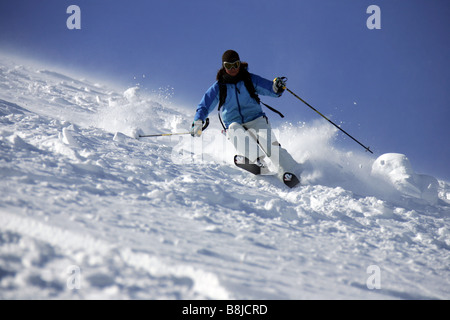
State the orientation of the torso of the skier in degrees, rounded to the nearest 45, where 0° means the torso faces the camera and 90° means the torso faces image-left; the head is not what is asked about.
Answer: approximately 0°
